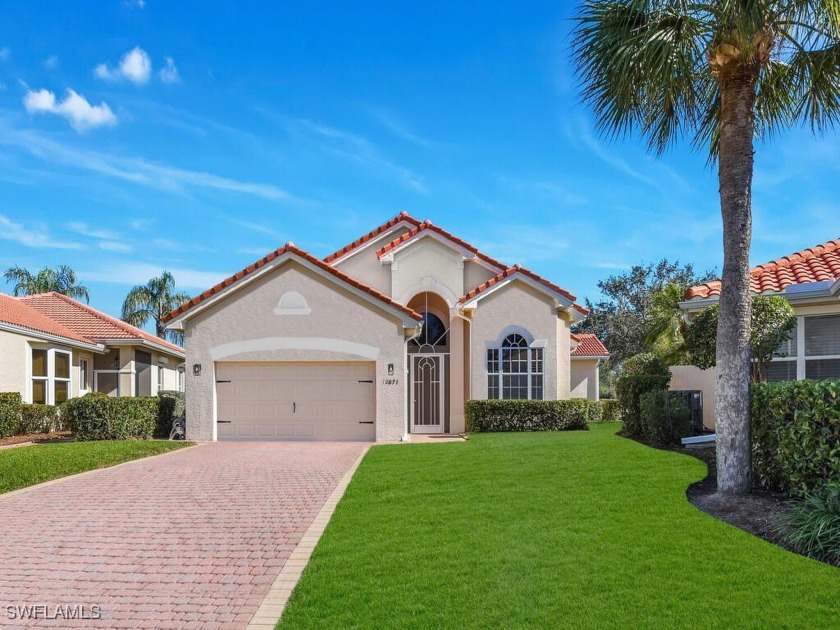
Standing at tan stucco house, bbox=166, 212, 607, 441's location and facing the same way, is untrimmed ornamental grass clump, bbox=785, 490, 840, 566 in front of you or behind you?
in front

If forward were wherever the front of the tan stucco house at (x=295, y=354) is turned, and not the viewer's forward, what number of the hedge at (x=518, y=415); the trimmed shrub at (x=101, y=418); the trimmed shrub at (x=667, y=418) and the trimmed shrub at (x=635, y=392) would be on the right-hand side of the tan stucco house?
1

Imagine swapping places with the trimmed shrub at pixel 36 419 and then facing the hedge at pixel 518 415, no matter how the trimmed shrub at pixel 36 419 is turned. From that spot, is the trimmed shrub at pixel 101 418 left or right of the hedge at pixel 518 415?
right

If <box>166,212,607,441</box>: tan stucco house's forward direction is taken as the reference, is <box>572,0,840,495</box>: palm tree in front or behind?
in front

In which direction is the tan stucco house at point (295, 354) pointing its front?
toward the camera

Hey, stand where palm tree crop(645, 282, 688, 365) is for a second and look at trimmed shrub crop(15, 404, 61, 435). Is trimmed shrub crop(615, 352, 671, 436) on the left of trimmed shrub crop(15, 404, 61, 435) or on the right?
left

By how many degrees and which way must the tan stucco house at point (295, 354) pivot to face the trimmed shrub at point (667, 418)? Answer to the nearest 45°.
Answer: approximately 45° to its left
